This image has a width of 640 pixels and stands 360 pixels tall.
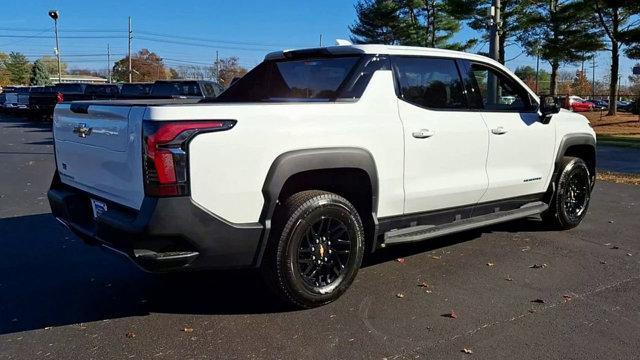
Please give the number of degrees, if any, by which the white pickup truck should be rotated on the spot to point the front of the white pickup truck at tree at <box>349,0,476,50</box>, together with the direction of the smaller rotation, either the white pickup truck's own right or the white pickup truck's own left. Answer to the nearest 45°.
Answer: approximately 45° to the white pickup truck's own left

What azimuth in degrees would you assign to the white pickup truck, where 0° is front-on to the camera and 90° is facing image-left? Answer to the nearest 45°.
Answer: approximately 225°

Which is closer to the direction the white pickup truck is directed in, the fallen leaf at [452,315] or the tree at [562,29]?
the tree

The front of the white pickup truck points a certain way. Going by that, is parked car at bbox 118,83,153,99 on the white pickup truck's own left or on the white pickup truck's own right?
on the white pickup truck's own left

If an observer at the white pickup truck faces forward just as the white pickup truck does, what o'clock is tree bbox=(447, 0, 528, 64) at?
The tree is roughly at 11 o'clock from the white pickup truck.

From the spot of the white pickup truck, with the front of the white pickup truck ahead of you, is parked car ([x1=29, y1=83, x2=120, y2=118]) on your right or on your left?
on your left

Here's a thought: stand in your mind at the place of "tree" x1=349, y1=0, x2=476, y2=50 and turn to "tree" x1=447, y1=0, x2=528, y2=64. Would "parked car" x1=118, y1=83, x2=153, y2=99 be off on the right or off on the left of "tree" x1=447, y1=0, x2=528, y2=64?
right

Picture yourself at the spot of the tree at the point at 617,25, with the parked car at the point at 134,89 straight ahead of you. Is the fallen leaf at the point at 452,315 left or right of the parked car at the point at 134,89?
left

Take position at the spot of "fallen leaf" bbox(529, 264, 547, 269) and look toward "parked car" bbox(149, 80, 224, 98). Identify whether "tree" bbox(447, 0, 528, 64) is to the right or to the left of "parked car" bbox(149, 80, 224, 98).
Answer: right
